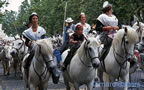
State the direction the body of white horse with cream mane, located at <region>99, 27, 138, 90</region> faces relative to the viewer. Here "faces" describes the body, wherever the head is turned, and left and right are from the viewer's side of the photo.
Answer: facing the viewer and to the right of the viewer

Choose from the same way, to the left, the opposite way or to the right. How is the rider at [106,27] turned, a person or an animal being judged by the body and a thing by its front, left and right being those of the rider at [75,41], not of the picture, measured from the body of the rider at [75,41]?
the same way

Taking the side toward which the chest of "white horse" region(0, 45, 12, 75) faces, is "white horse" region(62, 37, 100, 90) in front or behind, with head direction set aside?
in front

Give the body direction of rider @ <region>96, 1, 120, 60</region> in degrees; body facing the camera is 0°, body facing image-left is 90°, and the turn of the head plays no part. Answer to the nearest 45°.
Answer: approximately 315°

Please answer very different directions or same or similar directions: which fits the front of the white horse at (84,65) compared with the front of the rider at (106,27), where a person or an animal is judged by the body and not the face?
same or similar directions

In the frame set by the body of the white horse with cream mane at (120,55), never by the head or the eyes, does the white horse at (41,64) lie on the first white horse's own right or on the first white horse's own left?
on the first white horse's own right

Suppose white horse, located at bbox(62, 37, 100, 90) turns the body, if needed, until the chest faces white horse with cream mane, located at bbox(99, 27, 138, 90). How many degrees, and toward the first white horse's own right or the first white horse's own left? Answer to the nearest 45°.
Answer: approximately 45° to the first white horse's own left

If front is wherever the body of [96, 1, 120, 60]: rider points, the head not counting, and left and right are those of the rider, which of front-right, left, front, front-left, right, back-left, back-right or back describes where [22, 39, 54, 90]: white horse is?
right

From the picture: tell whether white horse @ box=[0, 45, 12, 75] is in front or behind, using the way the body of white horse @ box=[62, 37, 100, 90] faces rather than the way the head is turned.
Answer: behind

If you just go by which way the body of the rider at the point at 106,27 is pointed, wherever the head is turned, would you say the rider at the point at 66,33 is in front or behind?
behind

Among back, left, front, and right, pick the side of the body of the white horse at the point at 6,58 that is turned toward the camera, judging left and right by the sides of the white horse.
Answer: front
